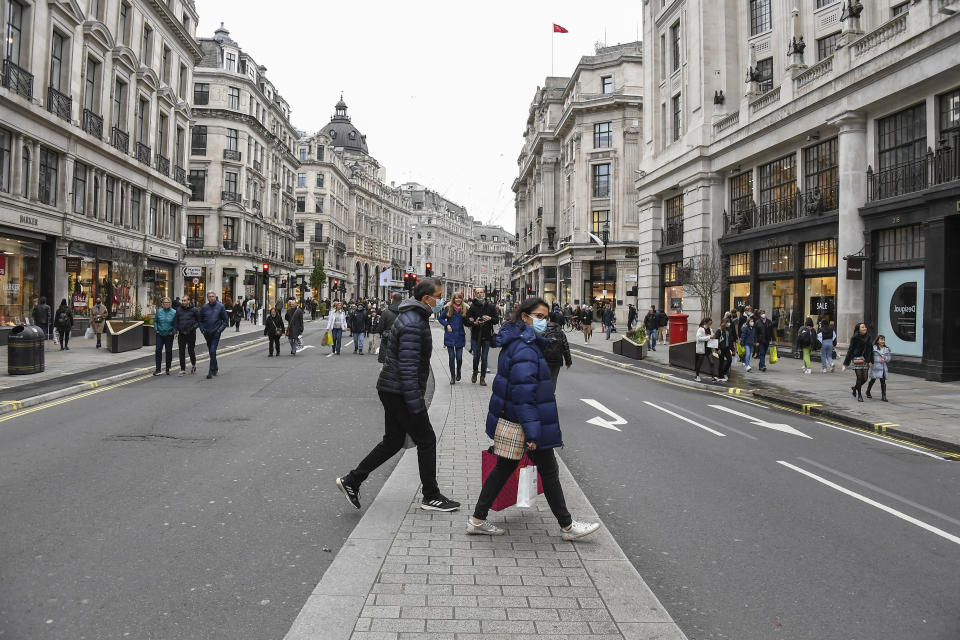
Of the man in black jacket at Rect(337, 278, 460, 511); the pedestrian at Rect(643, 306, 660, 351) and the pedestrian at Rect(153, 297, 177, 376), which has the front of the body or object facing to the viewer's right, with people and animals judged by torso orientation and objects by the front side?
the man in black jacket

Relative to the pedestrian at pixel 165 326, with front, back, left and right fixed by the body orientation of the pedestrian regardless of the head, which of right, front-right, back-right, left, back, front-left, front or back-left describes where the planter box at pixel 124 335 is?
back

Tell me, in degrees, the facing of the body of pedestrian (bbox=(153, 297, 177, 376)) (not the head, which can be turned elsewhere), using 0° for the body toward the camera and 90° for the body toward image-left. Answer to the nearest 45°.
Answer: approximately 0°

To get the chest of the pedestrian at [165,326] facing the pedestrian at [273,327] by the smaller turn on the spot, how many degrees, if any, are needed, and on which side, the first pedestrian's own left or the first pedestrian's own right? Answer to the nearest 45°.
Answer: approximately 135° to the first pedestrian's own left

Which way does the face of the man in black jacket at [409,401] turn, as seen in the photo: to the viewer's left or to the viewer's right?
to the viewer's right

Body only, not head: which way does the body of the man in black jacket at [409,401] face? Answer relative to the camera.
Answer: to the viewer's right
